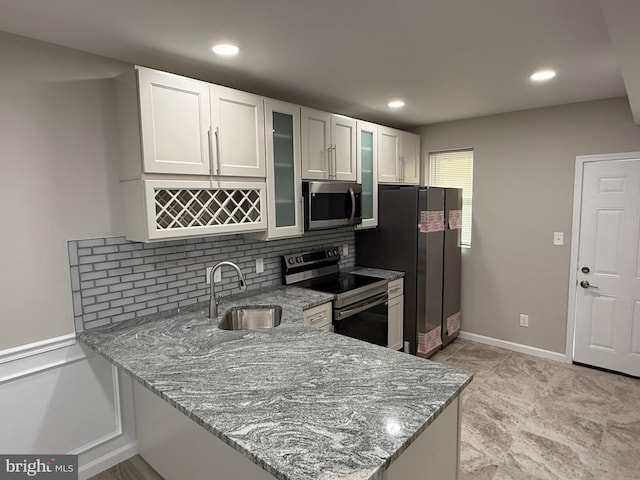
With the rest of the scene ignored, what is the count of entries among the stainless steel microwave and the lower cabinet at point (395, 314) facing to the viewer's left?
0

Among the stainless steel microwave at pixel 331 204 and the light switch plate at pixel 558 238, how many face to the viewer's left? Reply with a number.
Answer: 0

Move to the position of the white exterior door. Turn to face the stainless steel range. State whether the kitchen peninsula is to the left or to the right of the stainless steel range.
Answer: left

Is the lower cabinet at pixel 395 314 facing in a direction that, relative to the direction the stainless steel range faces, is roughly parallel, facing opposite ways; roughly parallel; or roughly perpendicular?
roughly parallel

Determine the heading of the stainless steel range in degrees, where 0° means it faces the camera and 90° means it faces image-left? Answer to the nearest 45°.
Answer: approximately 315°

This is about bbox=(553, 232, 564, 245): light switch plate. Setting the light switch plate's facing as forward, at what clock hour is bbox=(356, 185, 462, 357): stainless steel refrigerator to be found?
The stainless steel refrigerator is roughly at 2 o'clock from the light switch plate.

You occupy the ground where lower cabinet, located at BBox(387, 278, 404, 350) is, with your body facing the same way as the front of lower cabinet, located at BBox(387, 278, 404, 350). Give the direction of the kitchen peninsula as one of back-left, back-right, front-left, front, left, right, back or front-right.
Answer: front-right

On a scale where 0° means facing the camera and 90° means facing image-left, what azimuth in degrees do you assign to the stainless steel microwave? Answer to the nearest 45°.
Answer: approximately 315°

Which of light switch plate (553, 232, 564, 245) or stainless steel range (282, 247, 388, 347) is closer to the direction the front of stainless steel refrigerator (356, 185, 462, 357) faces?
the light switch plate

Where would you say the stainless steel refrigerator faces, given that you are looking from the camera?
facing the viewer and to the right of the viewer

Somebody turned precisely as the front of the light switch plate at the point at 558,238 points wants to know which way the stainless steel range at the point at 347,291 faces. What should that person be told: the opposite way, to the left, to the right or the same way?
to the left

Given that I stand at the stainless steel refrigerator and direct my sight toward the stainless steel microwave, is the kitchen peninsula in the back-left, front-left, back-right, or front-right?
front-left

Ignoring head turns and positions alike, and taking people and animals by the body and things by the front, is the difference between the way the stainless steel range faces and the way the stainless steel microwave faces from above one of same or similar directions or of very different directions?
same or similar directions

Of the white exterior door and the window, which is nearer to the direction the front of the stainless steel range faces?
the white exterior door

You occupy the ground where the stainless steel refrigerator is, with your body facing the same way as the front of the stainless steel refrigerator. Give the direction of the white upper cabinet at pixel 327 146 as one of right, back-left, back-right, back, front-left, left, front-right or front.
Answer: right

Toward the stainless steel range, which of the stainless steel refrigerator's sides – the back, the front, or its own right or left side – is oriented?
right

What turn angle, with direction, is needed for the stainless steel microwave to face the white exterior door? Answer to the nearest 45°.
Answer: approximately 45° to its left
